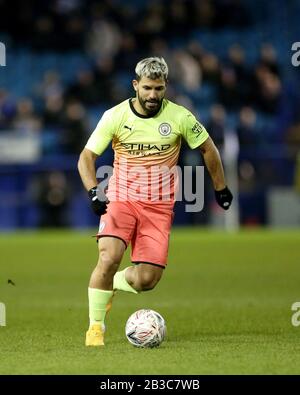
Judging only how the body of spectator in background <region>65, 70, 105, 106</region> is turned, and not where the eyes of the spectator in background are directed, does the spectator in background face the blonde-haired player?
yes

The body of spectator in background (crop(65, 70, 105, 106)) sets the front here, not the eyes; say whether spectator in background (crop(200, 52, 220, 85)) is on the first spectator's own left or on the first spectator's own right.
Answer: on the first spectator's own left

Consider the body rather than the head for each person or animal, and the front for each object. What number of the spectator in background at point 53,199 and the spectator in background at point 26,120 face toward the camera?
2

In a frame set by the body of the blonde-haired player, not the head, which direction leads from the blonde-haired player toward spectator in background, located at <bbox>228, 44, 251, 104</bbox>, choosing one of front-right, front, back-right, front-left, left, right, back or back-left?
back

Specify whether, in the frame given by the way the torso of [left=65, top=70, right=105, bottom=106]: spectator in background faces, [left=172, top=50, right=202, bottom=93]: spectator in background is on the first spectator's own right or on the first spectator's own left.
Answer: on the first spectator's own left

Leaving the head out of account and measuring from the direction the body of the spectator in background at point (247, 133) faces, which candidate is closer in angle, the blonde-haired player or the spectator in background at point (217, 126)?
the blonde-haired player

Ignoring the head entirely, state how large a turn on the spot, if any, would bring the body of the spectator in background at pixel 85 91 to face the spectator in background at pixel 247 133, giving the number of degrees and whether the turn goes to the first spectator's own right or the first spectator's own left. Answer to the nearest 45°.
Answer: approximately 90° to the first spectator's own left

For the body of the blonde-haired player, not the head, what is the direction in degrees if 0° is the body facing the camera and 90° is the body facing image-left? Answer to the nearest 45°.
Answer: approximately 0°

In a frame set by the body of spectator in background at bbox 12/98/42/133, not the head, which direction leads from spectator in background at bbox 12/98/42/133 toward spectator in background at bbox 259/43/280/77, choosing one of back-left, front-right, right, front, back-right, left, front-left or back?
left
